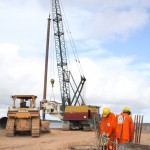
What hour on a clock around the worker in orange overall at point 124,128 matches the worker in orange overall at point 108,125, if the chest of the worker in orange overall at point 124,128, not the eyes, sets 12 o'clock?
the worker in orange overall at point 108,125 is roughly at 9 o'clock from the worker in orange overall at point 124,128.

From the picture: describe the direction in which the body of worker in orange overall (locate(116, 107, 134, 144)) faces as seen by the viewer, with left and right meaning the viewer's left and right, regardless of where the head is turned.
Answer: facing away from the viewer and to the right of the viewer

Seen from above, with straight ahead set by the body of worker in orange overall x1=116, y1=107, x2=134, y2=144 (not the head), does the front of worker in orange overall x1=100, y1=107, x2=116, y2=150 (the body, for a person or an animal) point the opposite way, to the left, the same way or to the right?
the opposite way
